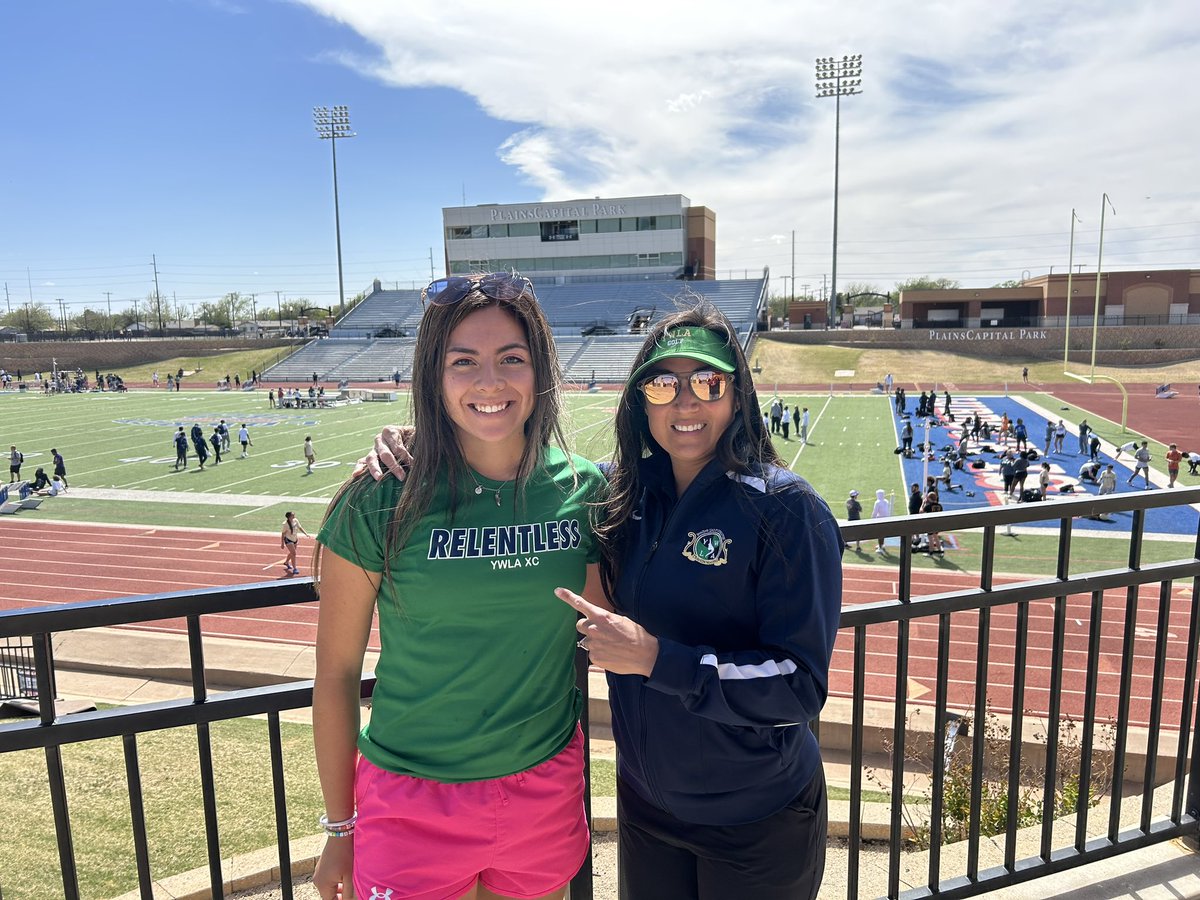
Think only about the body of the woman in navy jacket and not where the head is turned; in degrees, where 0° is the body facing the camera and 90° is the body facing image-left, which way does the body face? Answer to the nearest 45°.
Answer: approximately 45°
